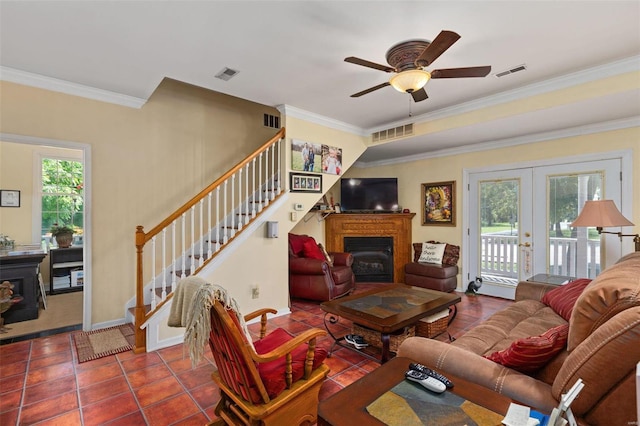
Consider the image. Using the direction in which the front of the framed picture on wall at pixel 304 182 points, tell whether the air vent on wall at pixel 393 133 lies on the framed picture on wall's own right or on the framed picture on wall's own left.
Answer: on the framed picture on wall's own left

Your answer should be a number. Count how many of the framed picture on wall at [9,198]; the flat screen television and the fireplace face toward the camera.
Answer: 3

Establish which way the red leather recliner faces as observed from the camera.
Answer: facing the viewer and to the right of the viewer

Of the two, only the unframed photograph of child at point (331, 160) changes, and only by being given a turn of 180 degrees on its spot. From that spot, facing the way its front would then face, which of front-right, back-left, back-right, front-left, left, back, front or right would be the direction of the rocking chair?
back-left

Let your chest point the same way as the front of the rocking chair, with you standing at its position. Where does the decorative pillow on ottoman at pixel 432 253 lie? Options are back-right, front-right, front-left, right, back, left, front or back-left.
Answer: front

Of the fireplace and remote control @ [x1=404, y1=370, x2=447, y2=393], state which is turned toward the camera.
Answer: the fireplace

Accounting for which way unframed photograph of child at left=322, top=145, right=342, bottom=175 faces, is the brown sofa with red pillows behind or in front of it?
in front

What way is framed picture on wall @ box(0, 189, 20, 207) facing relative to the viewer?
toward the camera

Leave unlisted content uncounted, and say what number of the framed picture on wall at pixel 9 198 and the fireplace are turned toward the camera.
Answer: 2

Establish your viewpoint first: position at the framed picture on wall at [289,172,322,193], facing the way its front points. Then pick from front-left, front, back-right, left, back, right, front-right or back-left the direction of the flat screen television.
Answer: left

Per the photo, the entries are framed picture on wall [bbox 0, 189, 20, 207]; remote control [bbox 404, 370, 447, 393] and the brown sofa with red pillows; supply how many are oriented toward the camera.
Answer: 1

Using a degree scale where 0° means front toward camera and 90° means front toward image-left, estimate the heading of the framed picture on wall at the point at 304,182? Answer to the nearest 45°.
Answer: approximately 315°

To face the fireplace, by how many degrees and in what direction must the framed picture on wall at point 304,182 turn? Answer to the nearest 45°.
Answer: approximately 90° to its left

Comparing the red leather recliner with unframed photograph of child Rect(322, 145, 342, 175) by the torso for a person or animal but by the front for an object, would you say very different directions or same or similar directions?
same or similar directions

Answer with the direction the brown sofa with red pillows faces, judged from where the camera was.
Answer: facing away from the viewer and to the left of the viewer

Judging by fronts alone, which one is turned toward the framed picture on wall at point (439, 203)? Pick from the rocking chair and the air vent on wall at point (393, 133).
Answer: the rocking chair

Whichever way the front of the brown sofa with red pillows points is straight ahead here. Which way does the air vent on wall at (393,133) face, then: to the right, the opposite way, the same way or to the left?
to the left

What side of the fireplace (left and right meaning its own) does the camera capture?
front

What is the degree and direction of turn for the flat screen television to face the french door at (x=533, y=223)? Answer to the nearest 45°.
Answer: approximately 45° to its left

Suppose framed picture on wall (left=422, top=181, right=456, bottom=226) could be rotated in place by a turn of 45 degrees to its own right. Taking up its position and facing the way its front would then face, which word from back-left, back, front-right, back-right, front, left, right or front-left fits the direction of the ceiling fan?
left

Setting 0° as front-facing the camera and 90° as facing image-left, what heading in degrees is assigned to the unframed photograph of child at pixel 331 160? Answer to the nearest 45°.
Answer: approximately 315°
